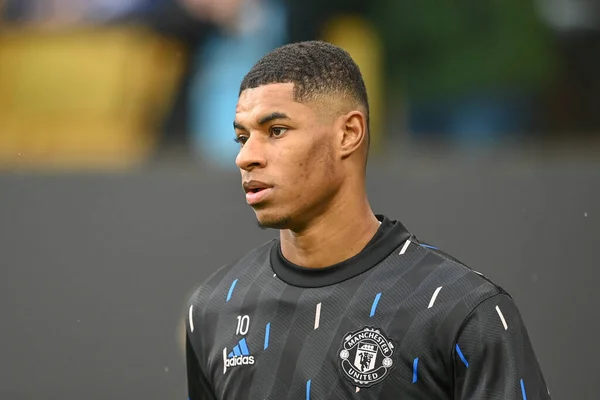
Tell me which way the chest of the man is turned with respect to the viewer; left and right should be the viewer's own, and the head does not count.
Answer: facing the viewer and to the left of the viewer

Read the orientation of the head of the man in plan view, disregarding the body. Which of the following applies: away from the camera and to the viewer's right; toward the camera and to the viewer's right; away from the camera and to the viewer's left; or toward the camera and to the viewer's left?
toward the camera and to the viewer's left
